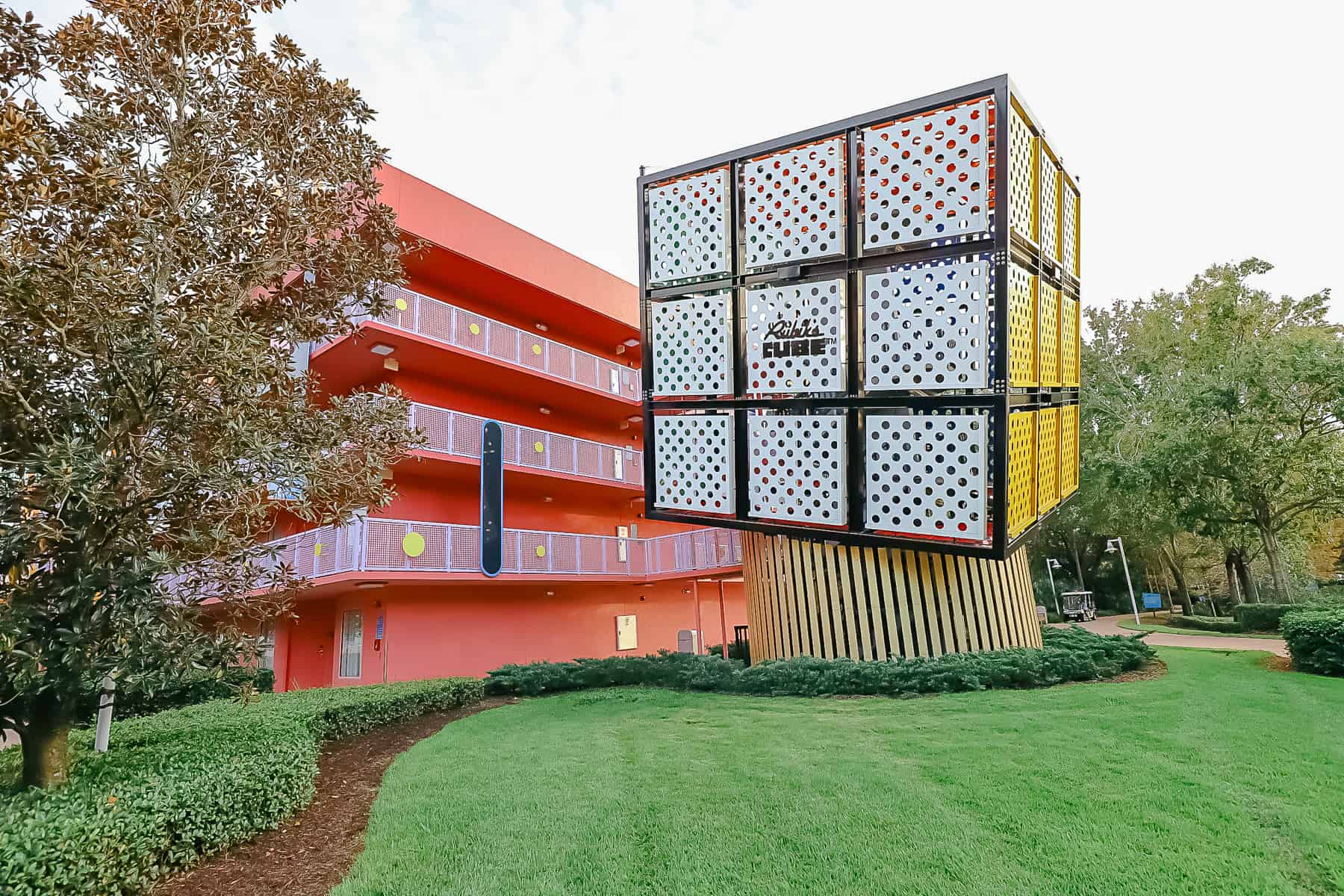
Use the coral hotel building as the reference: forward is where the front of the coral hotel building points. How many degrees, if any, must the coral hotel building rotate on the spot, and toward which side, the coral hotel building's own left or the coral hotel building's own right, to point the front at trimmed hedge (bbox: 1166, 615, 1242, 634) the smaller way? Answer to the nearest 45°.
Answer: approximately 45° to the coral hotel building's own left

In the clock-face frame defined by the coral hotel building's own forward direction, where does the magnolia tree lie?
The magnolia tree is roughly at 2 o'clock from the coral hotel building.

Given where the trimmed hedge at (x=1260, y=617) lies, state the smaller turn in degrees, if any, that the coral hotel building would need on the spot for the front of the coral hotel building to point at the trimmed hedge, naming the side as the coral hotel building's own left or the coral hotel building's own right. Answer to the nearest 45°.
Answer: approximately 45° to the coral hotel building's own left

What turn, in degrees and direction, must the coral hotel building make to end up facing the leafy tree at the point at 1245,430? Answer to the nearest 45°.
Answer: approximately 45° to its left

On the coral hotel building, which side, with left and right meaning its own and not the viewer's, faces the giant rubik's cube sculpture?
front

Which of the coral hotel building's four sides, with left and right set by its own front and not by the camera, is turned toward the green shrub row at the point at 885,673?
front

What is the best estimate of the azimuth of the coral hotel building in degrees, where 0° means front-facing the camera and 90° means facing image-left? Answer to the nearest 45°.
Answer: approximately 315°

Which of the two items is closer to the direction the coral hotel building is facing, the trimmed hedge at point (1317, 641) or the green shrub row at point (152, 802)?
the trimmed hedge

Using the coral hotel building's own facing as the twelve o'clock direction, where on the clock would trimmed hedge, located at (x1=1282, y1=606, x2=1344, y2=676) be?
The trimmed hedge is roughly at 12 o'clock from the coral hotel building.

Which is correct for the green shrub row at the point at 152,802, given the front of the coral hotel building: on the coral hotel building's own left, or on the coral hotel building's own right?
on the coral hotel building's own right
